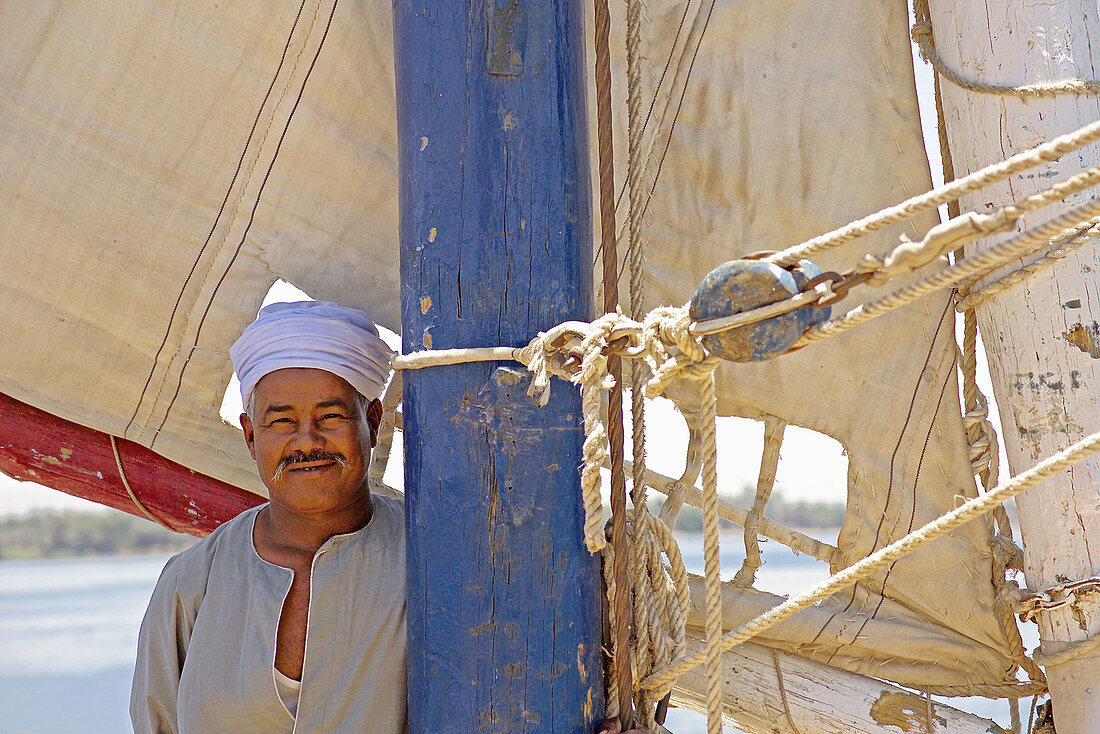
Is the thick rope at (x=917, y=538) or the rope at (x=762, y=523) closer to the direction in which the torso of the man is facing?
the thick rope

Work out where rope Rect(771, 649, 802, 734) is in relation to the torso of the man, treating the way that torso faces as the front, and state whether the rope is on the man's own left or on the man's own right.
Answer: on the man's own left

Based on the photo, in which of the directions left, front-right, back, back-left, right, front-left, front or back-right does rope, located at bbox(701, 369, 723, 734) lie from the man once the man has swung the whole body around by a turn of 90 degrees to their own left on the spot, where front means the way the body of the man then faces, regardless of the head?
front-right

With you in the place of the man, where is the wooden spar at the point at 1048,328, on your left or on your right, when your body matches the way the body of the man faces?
on your left

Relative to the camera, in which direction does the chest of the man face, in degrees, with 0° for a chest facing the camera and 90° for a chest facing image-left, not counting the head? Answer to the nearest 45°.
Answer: approximately 0°

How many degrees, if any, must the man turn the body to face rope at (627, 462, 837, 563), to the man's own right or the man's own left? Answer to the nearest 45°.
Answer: approximately 90° to the man's own left
